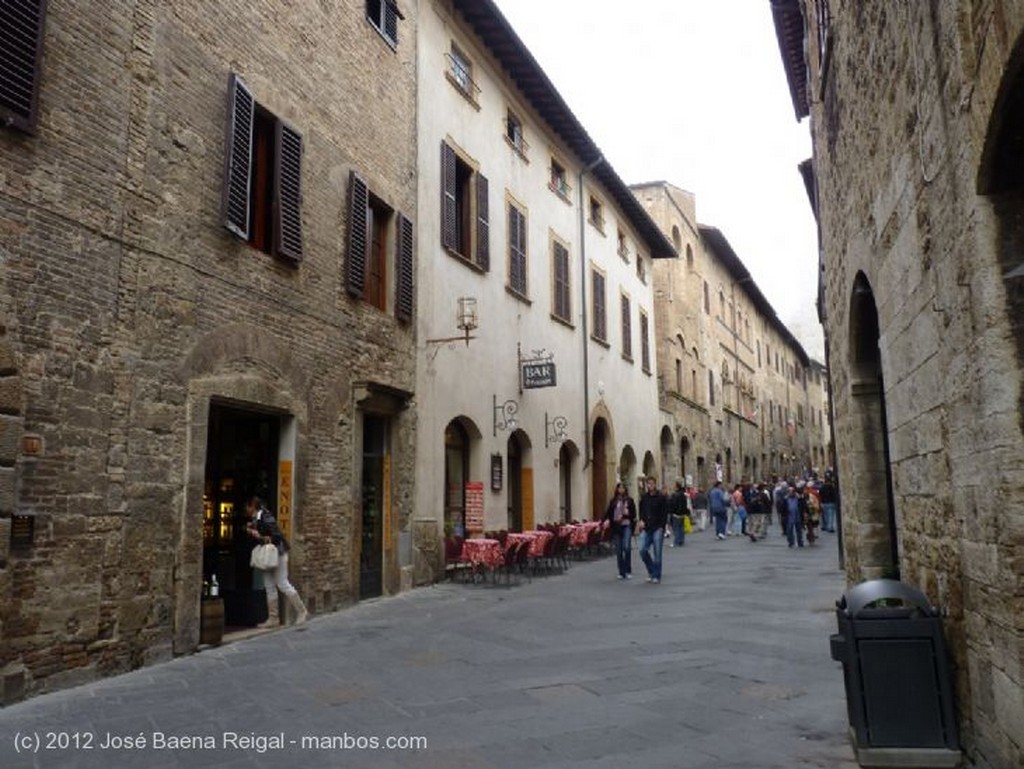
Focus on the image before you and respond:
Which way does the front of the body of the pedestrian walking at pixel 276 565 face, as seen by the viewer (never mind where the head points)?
to the viewer's left

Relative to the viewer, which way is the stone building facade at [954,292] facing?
to the viewer's left

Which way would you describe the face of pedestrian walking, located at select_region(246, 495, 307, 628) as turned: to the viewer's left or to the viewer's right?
to the viewer's left

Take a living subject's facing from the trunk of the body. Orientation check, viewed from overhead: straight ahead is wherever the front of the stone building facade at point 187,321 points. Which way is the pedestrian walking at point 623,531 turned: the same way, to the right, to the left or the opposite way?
to the right

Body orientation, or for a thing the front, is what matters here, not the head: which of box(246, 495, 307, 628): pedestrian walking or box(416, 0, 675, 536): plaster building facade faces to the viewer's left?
the pedestrian walking

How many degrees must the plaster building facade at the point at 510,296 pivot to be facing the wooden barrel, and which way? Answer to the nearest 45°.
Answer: approximately 45° to its right

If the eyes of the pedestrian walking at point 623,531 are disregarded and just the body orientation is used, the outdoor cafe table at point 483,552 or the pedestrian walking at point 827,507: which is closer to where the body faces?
the outdoor cafe table

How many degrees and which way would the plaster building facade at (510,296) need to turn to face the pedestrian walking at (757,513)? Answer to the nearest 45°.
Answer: approximately 90° to its left

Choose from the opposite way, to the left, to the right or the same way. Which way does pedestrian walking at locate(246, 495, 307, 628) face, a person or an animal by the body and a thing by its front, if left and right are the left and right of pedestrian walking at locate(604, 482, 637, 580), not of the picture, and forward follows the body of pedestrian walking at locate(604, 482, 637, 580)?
to the right

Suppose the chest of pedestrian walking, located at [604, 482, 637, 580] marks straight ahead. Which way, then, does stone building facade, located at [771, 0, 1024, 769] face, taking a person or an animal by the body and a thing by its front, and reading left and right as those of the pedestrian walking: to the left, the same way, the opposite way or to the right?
to the right

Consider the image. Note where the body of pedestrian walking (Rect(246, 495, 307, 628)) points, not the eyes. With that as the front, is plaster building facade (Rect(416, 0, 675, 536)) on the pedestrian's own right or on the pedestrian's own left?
on the pedestrian's own right

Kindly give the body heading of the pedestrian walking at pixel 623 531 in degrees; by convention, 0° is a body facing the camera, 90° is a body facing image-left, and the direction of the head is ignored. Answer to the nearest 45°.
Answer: approximately 0°

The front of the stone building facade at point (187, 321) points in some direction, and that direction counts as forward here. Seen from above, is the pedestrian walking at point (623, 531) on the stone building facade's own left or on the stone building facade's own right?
on the stone building facade's own left

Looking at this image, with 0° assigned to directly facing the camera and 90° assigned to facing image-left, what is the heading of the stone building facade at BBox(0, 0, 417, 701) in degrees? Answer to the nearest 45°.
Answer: approximately 315°
